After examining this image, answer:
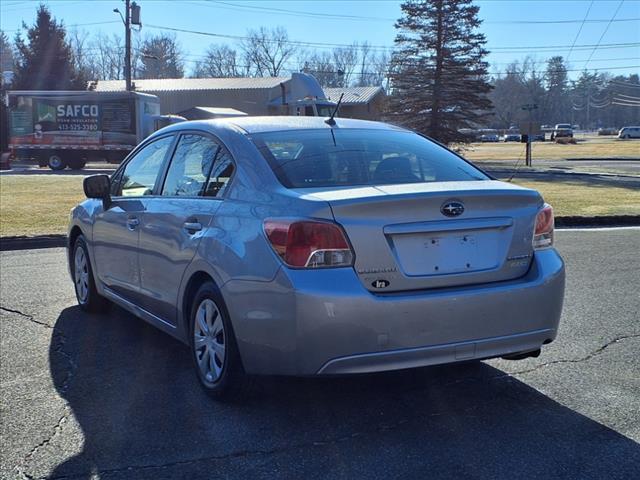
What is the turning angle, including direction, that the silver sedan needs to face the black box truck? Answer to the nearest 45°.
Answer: approximately 45° to its right

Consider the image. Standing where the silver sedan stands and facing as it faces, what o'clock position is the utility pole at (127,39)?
The utility pole is roughly at 1 o'clock from the silver sedan.

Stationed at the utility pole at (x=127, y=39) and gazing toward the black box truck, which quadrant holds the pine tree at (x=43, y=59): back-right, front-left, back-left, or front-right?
back-right

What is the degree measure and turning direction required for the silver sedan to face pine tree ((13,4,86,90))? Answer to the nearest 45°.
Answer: approximately 45° to its right

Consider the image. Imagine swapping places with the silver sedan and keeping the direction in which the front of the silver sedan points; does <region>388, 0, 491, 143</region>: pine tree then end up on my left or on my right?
on my right

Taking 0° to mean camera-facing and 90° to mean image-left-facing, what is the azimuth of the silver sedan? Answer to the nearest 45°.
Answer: approximately 135°
